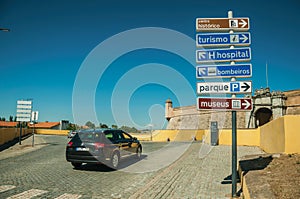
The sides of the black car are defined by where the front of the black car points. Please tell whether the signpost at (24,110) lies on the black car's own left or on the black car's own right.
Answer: on the black car's own left

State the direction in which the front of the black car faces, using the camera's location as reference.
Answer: facing away from the viewer and to the right of the viewer

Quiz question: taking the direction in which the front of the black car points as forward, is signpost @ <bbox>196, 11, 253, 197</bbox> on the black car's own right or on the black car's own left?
on the black car's own right
